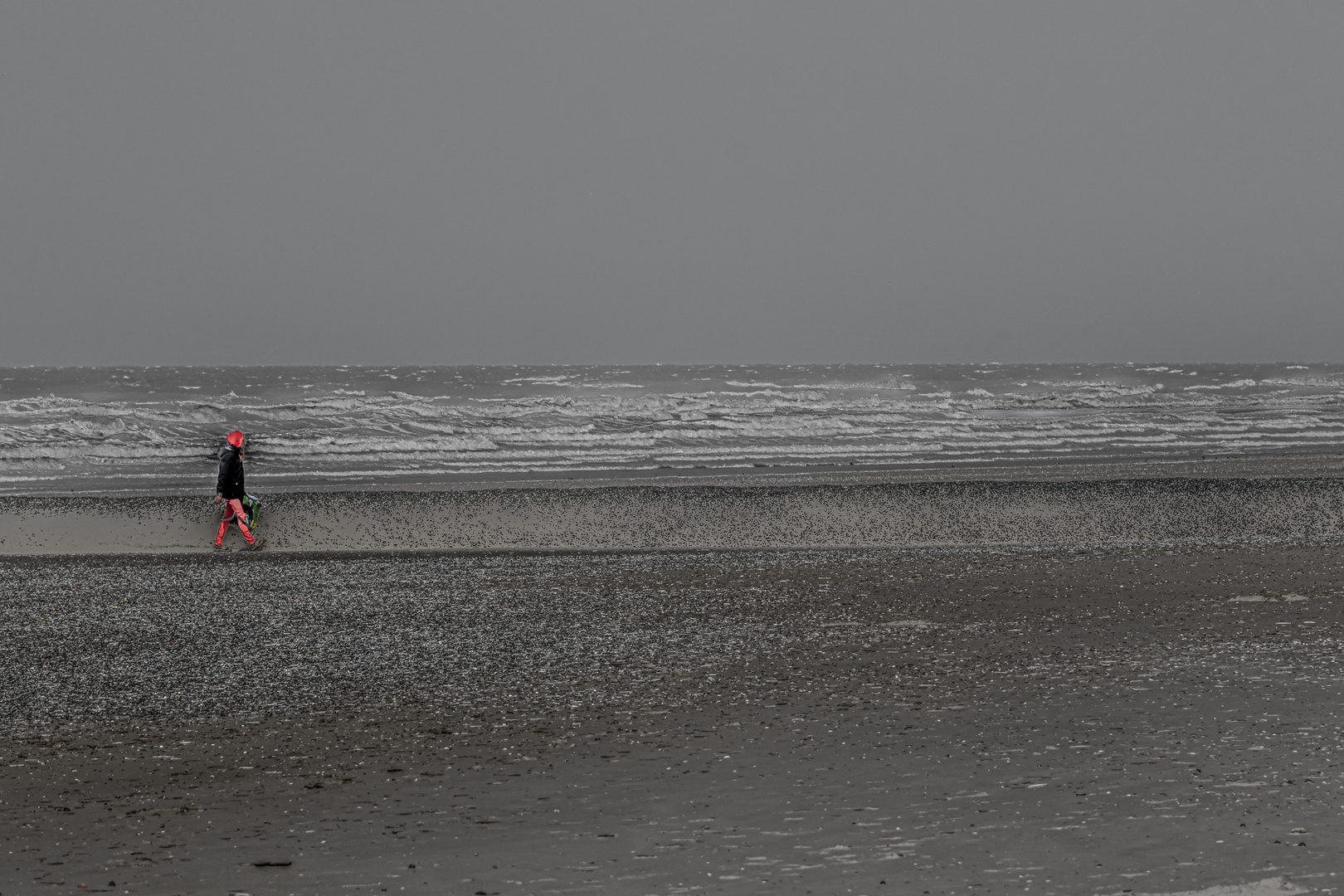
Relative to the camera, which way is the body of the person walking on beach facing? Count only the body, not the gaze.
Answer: to the viewer's right
